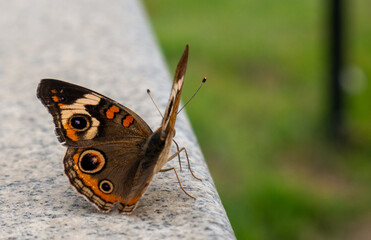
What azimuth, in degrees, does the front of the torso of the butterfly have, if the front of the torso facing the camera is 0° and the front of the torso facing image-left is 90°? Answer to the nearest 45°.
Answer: approximately 225°
